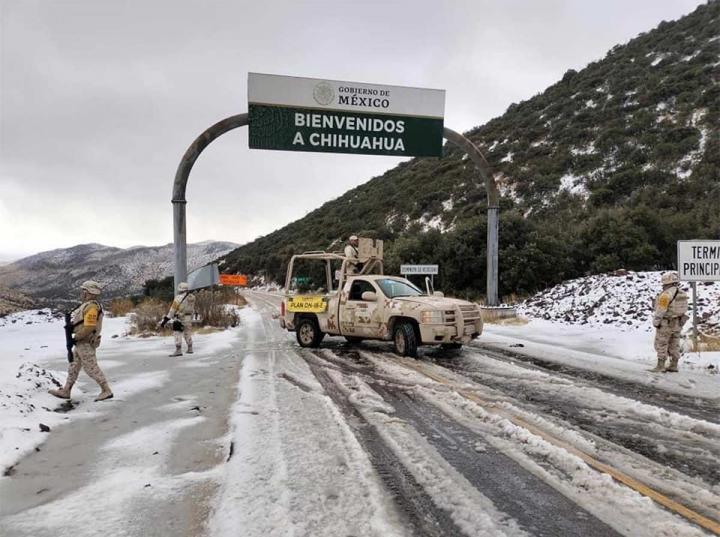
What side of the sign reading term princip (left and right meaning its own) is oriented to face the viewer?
front

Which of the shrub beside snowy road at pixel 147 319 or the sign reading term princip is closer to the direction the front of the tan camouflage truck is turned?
the sign reading term princip

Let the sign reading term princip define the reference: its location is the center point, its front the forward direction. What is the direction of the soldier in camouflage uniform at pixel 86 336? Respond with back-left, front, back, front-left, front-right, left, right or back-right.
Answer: front-right

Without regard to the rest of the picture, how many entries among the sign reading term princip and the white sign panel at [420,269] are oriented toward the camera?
2

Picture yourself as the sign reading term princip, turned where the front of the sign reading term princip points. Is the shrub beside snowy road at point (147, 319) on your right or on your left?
on your right

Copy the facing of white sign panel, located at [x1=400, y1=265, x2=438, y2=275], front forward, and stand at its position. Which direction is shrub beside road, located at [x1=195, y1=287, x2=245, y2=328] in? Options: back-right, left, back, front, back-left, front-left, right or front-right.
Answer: right

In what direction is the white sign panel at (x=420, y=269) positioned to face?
toward the camera

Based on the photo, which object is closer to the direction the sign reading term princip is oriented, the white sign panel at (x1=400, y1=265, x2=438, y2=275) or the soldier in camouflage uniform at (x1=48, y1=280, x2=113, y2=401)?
the soldier in camouflage uniform

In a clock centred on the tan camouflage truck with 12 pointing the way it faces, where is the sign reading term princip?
The sign reading term princip is roughly at 11 o'clock from the tan camouflage truck.

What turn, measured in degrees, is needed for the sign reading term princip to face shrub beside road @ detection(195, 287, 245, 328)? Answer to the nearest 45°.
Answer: approximately 90° to its right

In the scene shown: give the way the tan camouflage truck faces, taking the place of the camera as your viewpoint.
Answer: facing the viewer and to the right of the viewer

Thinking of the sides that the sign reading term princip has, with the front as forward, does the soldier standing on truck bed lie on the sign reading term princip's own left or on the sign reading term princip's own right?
on the sign reading term princip's own right

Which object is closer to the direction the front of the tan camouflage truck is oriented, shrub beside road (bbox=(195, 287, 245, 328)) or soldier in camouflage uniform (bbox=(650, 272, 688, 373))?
the soldier in camouflage uniform
